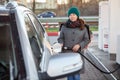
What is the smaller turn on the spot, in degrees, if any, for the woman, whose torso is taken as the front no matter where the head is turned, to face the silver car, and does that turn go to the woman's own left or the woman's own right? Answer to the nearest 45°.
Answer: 0° — they already face it

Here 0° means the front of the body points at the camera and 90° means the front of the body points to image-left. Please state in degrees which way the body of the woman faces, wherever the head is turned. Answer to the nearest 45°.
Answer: approximately 0°
